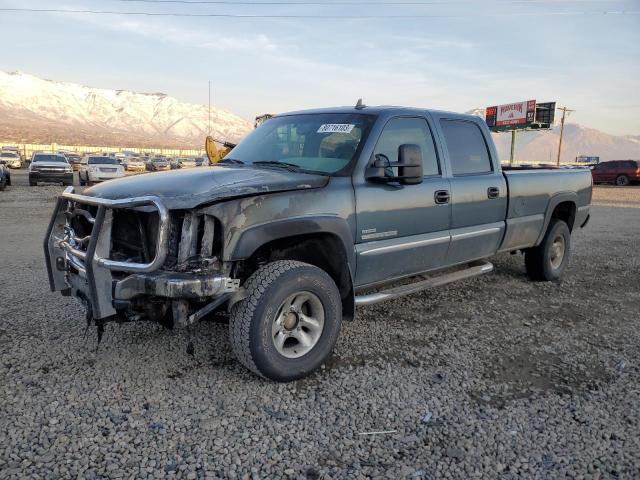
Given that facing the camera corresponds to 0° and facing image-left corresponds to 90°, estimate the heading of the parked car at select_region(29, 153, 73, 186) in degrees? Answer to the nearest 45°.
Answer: approximately 0°

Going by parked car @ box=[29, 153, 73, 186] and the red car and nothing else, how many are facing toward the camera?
1

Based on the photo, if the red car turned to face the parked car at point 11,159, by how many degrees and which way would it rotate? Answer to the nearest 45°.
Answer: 0° — it already faces it

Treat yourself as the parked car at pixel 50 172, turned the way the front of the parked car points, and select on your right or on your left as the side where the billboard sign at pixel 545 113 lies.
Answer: on your left

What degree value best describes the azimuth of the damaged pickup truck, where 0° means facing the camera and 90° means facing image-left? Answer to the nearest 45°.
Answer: approximately 45°

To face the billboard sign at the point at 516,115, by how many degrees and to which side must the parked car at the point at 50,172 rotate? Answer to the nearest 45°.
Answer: approximately 90° to its left

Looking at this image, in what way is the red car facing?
to the viewer's left
